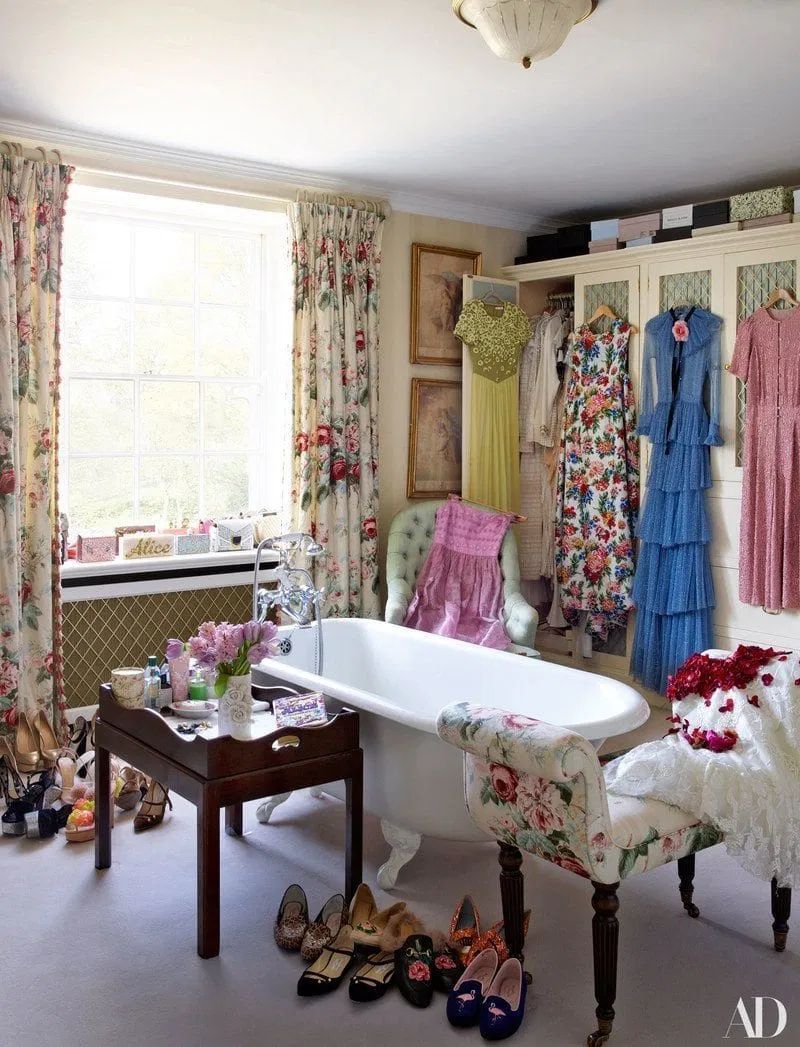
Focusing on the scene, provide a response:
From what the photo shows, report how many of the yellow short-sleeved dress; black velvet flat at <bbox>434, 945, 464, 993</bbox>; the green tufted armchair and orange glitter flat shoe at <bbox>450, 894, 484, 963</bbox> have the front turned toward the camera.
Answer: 4

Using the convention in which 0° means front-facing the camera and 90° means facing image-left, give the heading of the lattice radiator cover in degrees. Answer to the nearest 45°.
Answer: approximately 315°

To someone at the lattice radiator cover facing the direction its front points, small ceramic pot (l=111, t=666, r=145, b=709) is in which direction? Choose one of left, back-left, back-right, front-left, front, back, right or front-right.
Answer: front-right

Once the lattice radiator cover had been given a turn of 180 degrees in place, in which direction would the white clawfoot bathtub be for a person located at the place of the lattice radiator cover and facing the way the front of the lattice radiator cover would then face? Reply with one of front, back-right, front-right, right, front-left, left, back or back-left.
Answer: back

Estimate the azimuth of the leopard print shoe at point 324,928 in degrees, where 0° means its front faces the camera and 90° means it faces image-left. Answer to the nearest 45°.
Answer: approximately 45°

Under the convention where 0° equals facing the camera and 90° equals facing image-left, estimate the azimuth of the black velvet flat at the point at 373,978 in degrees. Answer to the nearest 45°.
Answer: approximately 45°

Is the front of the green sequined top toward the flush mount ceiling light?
yes

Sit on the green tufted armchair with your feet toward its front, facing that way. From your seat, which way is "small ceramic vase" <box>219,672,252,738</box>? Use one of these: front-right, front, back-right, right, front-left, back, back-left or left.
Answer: front

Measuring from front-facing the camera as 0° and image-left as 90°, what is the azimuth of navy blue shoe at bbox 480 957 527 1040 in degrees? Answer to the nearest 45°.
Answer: approximately 0°

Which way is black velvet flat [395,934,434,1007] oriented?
toward the camera

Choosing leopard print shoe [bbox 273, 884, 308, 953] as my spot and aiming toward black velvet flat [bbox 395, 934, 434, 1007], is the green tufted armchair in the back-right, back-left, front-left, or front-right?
back-left
